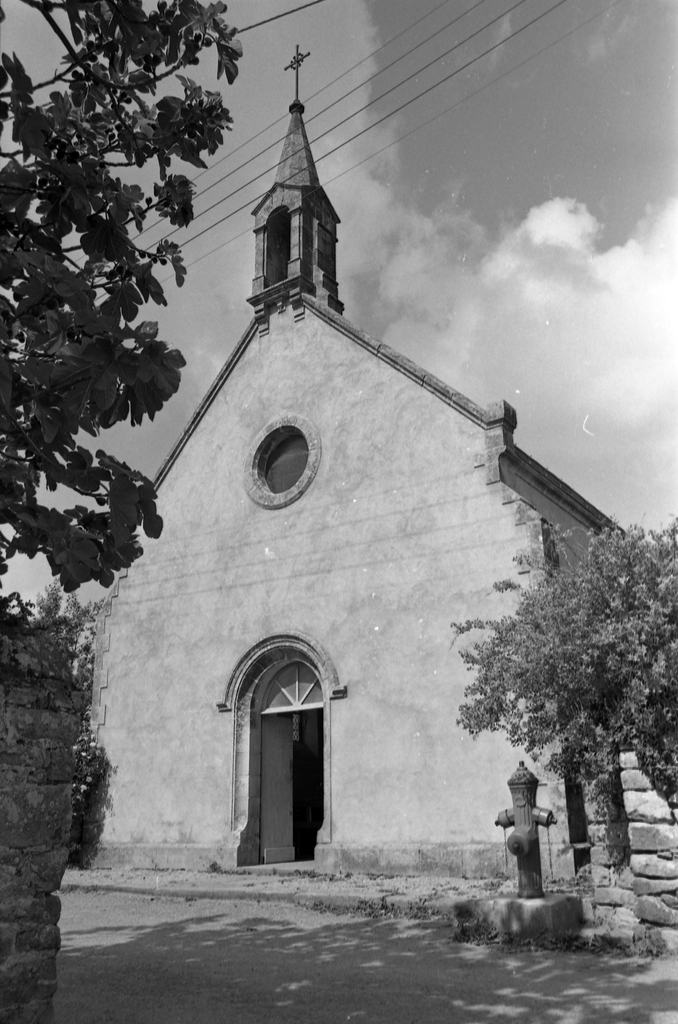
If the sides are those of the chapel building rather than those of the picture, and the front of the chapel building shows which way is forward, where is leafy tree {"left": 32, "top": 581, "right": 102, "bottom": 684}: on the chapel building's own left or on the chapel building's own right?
on the chapel building's own right

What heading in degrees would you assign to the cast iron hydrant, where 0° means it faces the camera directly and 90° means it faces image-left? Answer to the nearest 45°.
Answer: approximately 45°

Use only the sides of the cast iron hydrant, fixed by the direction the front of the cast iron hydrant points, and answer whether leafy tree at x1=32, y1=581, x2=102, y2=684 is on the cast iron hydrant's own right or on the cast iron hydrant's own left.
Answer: on the cast iron hydrant's own right

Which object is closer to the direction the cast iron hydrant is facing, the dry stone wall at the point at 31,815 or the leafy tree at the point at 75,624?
the dry stone wall

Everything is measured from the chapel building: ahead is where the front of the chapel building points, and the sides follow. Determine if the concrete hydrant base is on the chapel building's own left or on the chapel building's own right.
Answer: on the chapel building's own left

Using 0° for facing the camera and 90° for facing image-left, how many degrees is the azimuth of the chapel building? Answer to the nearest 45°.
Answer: approximately 45°
